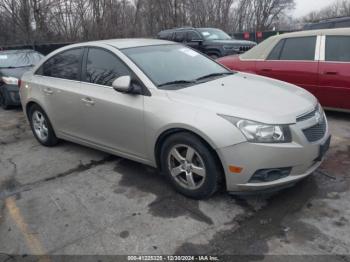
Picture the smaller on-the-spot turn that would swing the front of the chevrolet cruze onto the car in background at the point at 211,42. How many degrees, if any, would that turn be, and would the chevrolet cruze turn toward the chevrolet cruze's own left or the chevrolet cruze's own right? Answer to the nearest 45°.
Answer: approximately 135° to the chevrolet cruze's own left

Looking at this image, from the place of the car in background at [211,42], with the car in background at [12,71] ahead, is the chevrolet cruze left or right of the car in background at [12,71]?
left

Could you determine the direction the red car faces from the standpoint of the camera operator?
facing to the right of the viewer

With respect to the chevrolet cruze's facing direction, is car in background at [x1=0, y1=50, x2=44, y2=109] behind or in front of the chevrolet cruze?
behind

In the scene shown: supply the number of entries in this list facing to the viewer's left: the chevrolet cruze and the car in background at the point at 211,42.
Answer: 0

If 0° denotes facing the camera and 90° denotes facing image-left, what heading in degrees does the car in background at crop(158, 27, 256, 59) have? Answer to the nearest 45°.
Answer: approximately 315°

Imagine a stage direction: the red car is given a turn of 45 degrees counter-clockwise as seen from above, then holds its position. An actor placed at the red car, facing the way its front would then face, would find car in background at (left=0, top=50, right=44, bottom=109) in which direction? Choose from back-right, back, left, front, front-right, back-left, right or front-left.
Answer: back-left

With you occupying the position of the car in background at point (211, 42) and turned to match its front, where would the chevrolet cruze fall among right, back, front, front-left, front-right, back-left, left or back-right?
front-right

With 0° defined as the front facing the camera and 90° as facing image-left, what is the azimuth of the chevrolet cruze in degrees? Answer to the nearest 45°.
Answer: approximately 315°

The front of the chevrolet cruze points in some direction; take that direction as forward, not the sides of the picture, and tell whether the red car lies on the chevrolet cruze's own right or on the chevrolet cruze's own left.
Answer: on the chevrolet cruze's own left
